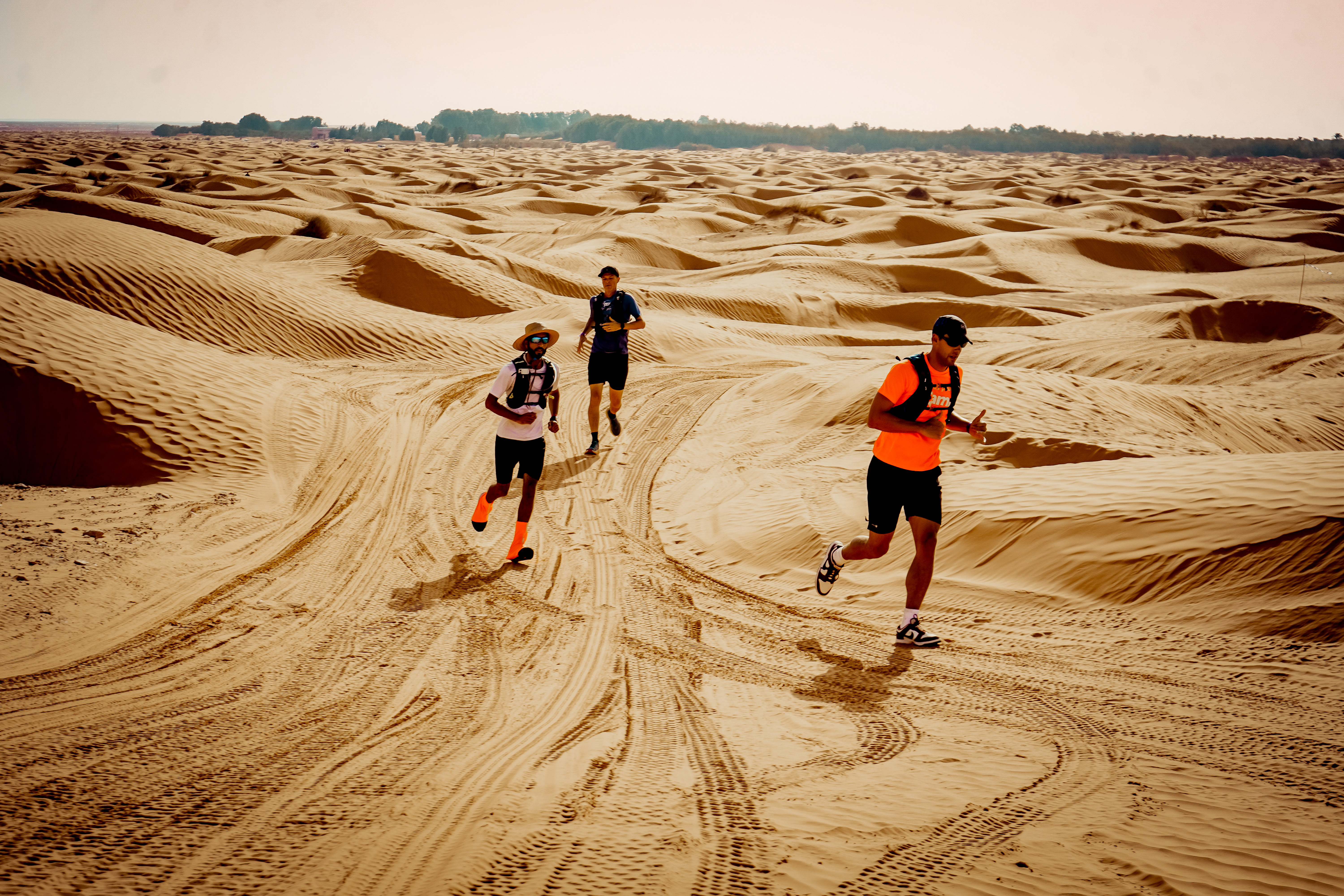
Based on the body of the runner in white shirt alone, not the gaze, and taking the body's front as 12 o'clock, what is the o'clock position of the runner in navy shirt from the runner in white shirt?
The runner in navy shirt is roughly at 8 o'clock from the runner in white shirt.

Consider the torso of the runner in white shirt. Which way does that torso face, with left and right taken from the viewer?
facing the viewer and to the right of the viewer
